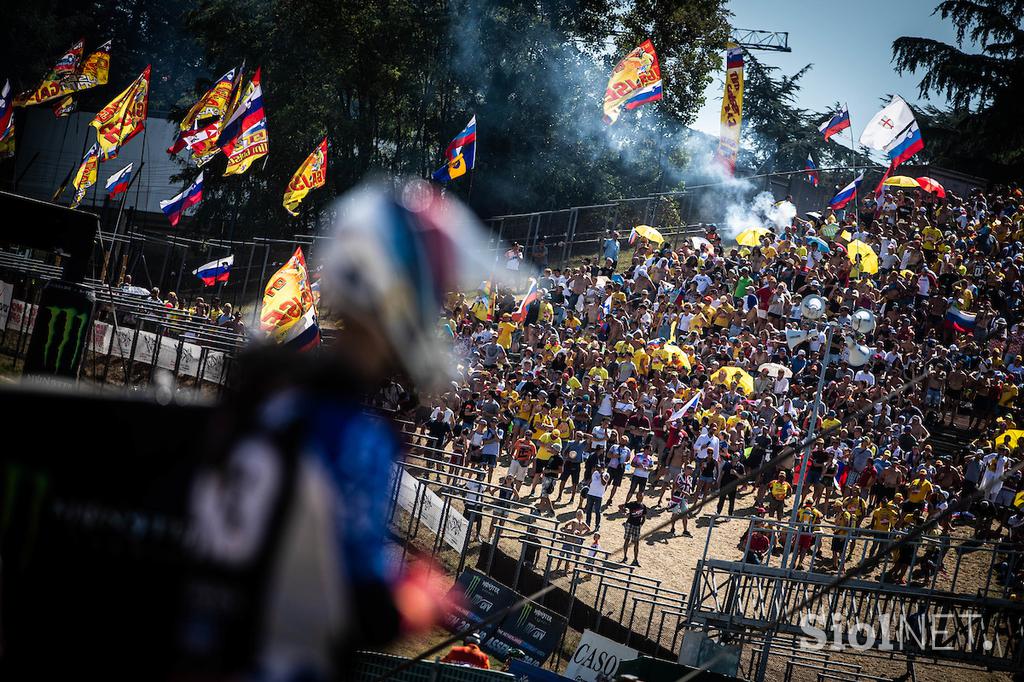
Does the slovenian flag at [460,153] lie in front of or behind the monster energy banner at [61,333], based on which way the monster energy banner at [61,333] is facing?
behind

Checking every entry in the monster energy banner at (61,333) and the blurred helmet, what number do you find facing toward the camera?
1

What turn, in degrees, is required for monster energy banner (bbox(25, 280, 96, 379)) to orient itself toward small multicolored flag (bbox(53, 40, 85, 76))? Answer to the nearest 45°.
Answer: approximately 180°

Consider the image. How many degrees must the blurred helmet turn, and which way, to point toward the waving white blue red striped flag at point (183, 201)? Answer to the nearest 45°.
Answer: approximately 90° to its left

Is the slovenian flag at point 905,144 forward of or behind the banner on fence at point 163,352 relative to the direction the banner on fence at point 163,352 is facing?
behind

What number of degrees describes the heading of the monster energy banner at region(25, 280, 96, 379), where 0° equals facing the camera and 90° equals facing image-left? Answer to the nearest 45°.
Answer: approximately 0°

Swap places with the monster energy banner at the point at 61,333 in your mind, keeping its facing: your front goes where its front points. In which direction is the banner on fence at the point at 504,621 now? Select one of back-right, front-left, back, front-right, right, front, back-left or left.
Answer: front-left

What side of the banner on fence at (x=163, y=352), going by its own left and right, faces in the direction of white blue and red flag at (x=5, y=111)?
right

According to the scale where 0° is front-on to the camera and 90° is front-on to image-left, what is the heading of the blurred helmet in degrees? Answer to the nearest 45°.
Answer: approximately 270°

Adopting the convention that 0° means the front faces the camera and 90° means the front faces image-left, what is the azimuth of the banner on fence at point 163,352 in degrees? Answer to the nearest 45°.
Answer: approximately 45°

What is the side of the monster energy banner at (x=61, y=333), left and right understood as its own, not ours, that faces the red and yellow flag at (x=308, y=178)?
back

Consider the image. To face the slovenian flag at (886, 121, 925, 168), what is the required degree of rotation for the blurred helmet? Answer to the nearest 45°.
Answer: approximately 45° to its left

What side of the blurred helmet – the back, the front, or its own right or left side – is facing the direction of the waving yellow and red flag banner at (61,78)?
left
